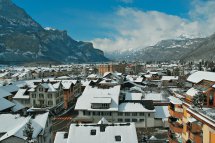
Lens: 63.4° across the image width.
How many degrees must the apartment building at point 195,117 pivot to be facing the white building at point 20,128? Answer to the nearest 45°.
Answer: approximately 45° to its right

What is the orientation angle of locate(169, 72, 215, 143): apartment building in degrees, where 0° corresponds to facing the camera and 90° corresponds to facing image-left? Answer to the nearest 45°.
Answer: approximately 45°

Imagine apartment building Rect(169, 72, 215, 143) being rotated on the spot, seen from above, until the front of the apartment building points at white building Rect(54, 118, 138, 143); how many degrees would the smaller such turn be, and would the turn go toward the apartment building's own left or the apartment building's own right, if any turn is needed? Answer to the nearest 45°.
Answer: approximately 45° to the apartment building's own right
